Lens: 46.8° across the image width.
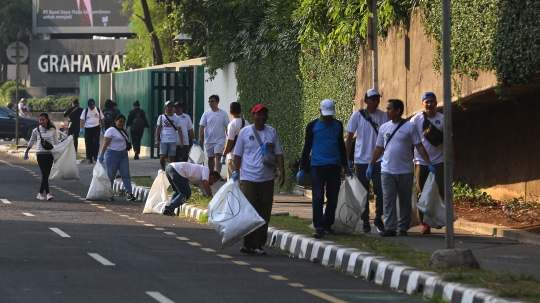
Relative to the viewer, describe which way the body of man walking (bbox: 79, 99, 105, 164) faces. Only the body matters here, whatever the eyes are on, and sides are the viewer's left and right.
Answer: facing the viewer

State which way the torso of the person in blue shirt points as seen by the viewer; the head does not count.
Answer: toward the camera

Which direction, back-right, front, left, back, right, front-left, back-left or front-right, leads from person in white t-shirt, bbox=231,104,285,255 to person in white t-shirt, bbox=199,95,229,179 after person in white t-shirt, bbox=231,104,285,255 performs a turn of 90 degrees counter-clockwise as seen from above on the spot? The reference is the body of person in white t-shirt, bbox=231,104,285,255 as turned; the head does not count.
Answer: left

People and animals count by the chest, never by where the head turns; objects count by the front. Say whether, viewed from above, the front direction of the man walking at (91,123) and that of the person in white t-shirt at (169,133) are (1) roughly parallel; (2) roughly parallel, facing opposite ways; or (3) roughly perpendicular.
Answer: roughly parallel

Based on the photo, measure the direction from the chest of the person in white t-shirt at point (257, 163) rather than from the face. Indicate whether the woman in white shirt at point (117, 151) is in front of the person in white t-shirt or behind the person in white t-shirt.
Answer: behind

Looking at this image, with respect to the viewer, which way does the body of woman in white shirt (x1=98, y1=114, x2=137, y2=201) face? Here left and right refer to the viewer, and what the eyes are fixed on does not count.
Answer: facing the viewer and to the right of the viewer

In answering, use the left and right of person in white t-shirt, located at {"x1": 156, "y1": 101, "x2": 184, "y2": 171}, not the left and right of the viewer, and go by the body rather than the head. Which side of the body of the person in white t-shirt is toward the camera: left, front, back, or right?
front

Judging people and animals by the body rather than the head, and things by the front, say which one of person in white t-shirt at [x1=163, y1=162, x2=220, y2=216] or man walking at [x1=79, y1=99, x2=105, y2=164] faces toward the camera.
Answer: the man walking

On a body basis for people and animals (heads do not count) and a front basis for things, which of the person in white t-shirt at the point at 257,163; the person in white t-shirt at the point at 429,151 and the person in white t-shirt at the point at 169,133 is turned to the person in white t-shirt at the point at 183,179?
the person in white t-shirt at the point at 169,133

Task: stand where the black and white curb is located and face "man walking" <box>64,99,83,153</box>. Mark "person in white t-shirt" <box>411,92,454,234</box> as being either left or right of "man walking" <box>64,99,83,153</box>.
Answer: right

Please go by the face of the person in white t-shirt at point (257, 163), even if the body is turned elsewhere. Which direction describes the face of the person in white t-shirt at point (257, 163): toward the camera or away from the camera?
toward the camera

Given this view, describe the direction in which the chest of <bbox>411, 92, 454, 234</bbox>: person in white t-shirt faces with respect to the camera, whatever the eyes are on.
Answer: toward the camera

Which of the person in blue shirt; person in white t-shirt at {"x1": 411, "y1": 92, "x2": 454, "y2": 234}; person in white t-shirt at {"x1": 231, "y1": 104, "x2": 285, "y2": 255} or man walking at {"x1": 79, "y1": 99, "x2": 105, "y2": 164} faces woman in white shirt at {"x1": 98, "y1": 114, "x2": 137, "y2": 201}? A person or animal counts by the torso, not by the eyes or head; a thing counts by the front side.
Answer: the man walking

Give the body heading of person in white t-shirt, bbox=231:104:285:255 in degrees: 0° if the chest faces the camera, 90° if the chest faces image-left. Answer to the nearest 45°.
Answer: approximately 0°
